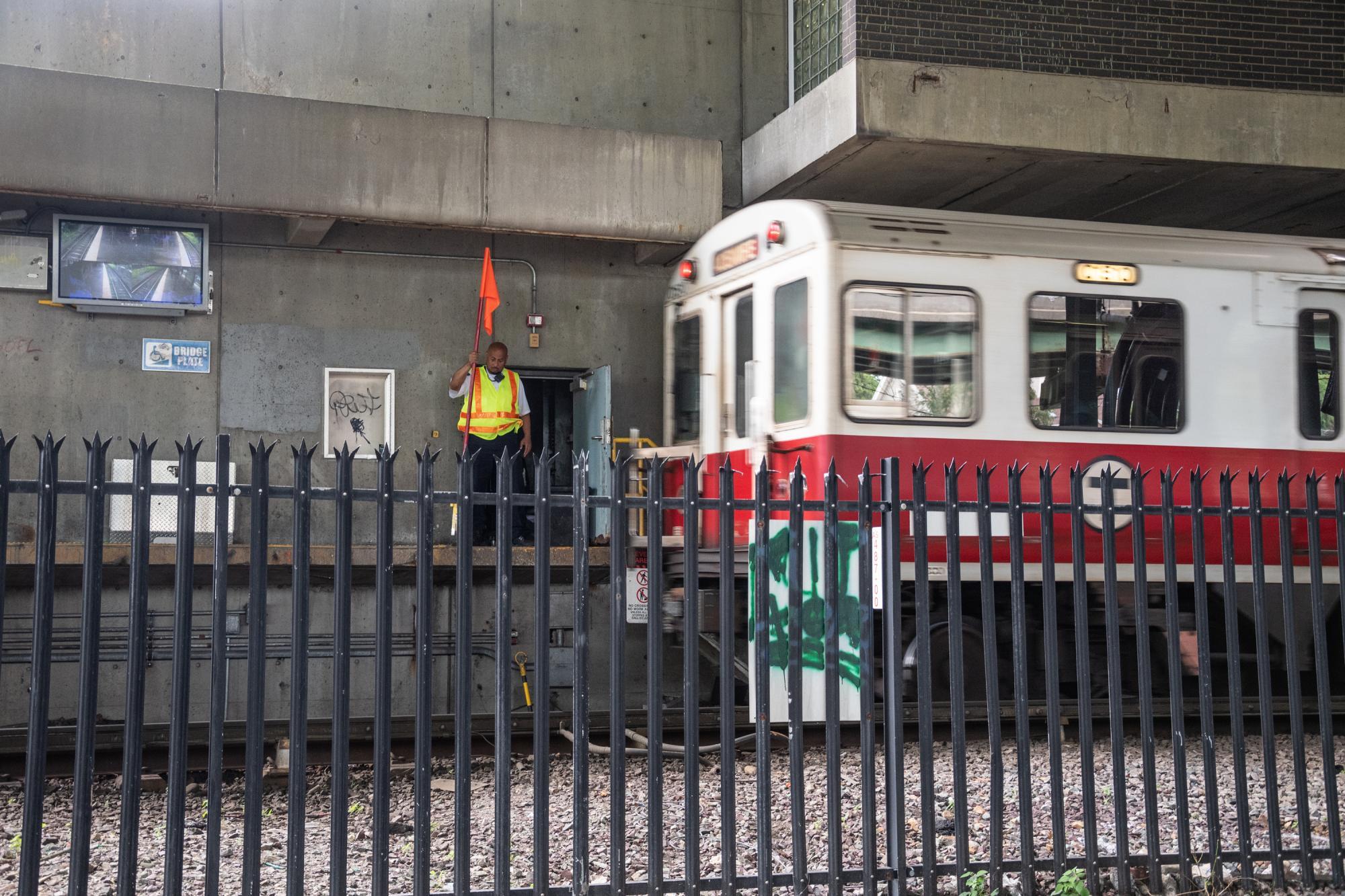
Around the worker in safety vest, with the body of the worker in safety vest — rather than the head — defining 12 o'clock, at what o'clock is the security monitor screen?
The security monitor screen is roughly at 3 o'clock from the worker in safety vest.

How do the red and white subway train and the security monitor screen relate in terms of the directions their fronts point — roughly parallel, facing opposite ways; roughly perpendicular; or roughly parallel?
roughly perpendicular

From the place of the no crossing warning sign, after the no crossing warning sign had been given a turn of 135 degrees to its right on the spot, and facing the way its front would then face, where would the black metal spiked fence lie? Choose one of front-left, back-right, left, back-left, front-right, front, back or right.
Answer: back-left

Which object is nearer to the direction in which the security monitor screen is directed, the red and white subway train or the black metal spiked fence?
the black metal spiked fence

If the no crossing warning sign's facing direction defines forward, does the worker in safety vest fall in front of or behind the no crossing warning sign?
behind

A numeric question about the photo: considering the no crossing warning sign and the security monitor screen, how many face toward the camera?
2

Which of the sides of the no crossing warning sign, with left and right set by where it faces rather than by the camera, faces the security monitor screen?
right

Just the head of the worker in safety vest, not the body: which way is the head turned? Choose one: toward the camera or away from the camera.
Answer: toward the camera

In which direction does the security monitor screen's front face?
toward the camera

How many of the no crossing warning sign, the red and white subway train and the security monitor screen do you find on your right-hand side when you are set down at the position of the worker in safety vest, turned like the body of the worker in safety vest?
1

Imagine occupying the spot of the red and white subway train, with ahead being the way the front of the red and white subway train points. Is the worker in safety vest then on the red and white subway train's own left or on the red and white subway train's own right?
on the red and white subway train's own right

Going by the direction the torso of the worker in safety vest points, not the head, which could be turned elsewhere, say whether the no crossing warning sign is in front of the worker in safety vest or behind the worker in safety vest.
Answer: in front

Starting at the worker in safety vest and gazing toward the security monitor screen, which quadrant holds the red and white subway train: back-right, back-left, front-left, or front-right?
back-left

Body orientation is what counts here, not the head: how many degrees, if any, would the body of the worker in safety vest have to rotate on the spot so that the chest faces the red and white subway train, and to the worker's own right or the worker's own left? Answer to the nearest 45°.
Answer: approximately 45° to the worker's own left
